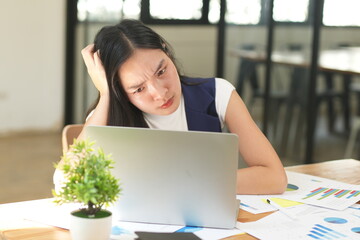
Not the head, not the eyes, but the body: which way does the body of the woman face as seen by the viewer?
toward the camera

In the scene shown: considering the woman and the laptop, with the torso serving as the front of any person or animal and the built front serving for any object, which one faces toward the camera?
the woman

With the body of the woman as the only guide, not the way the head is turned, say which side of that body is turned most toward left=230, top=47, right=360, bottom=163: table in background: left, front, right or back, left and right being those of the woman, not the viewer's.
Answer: back

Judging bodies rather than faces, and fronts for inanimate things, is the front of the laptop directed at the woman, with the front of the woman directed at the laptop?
yes

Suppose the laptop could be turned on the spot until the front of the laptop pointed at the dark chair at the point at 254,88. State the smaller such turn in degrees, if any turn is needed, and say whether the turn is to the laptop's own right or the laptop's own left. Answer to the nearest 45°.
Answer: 0° — it already faces it

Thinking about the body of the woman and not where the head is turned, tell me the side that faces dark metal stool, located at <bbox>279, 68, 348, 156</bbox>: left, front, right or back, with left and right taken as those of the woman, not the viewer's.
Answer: back

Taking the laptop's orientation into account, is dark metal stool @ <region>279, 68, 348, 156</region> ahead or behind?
ahead

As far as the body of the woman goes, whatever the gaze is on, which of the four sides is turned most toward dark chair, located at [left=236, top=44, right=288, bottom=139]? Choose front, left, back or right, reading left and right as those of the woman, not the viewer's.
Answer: back

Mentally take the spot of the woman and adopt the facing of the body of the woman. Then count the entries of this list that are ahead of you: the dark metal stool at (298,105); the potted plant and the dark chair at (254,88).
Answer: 1

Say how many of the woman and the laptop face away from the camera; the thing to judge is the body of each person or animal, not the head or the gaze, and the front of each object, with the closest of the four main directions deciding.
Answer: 1

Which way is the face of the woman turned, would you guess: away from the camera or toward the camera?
toward the camera

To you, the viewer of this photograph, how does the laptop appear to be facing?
facing away from the viewer

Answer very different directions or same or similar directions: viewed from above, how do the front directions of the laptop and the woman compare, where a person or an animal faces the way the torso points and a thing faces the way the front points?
very different directions
